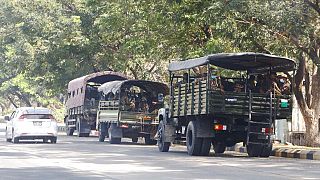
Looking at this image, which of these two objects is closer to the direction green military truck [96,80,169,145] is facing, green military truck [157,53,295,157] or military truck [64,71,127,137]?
the military truck

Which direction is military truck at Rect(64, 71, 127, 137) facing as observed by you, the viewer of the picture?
facing away from the viewer and to the left of the viewer

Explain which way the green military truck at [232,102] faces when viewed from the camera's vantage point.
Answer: facing away from the viewer and to the left of the viewer

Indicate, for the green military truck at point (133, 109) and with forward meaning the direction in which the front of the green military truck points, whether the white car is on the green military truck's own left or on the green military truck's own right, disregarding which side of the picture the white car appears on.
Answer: on the green military truck's own left

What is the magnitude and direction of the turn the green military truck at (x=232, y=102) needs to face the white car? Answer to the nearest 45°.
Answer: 0° — it already faces it

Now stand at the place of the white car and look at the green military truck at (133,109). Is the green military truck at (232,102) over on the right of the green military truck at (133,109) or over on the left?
right

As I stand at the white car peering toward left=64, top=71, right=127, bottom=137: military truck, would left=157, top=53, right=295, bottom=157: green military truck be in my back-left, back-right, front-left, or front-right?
back-right

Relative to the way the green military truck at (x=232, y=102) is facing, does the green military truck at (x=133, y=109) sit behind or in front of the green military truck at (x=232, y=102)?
in front
